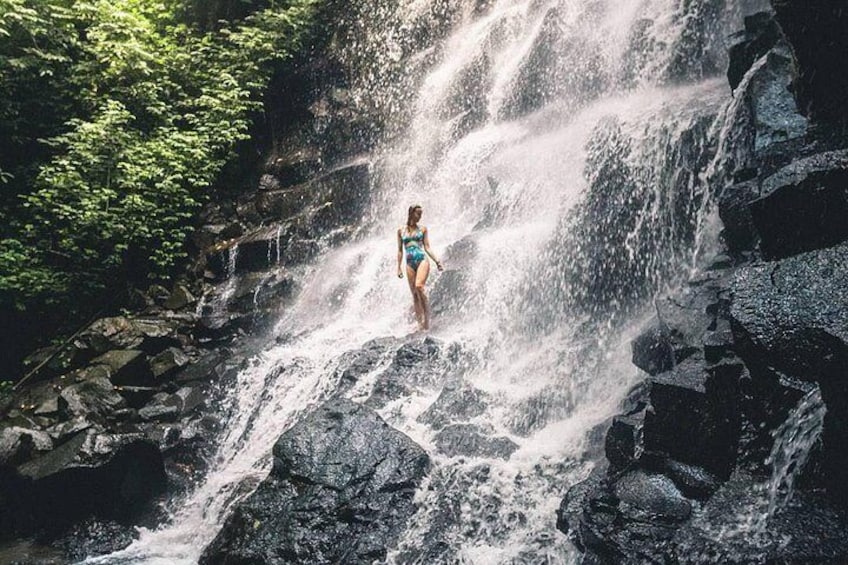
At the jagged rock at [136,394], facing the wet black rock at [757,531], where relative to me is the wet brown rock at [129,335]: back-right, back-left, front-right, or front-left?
back-left

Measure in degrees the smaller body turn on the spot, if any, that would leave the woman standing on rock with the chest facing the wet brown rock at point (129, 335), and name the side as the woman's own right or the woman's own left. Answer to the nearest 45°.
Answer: approximately 90° to the woman's own right

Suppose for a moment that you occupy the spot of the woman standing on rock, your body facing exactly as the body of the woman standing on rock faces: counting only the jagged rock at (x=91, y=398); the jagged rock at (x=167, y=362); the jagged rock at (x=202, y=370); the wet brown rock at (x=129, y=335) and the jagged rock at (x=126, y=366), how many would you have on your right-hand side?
5

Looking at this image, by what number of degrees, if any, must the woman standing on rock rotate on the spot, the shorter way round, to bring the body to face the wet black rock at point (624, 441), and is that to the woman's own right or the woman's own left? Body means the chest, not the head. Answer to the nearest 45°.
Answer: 0° — they already face it

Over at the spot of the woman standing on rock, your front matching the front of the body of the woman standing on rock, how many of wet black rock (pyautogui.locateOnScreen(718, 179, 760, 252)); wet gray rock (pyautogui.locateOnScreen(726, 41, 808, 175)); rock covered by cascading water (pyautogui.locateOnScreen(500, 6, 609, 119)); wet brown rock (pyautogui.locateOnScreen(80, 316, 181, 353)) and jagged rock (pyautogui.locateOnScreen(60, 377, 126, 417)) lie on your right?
2

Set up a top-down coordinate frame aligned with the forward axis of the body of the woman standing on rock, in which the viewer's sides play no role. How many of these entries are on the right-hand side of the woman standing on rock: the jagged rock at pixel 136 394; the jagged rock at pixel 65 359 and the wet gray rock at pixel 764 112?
2

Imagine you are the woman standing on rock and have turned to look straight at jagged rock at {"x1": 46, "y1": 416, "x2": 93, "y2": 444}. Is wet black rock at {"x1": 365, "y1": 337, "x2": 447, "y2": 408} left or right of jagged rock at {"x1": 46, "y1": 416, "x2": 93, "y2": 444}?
left

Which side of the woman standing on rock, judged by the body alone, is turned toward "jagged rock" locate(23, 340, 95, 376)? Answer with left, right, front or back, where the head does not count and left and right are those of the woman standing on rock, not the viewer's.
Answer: right

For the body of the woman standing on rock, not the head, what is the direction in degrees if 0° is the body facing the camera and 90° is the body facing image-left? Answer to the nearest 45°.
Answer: approximately 0°

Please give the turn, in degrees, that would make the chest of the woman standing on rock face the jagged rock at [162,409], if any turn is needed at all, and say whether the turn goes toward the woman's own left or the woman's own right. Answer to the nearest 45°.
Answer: approximately 90° to the woman's own right

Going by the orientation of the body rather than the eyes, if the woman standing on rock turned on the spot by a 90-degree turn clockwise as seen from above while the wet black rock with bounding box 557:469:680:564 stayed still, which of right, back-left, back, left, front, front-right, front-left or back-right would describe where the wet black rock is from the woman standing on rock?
left

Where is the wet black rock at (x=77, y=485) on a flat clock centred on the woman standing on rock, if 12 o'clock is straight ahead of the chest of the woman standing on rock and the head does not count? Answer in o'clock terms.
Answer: The wet black rock is roughly at 2 o'clock from the woman standing on rock.
